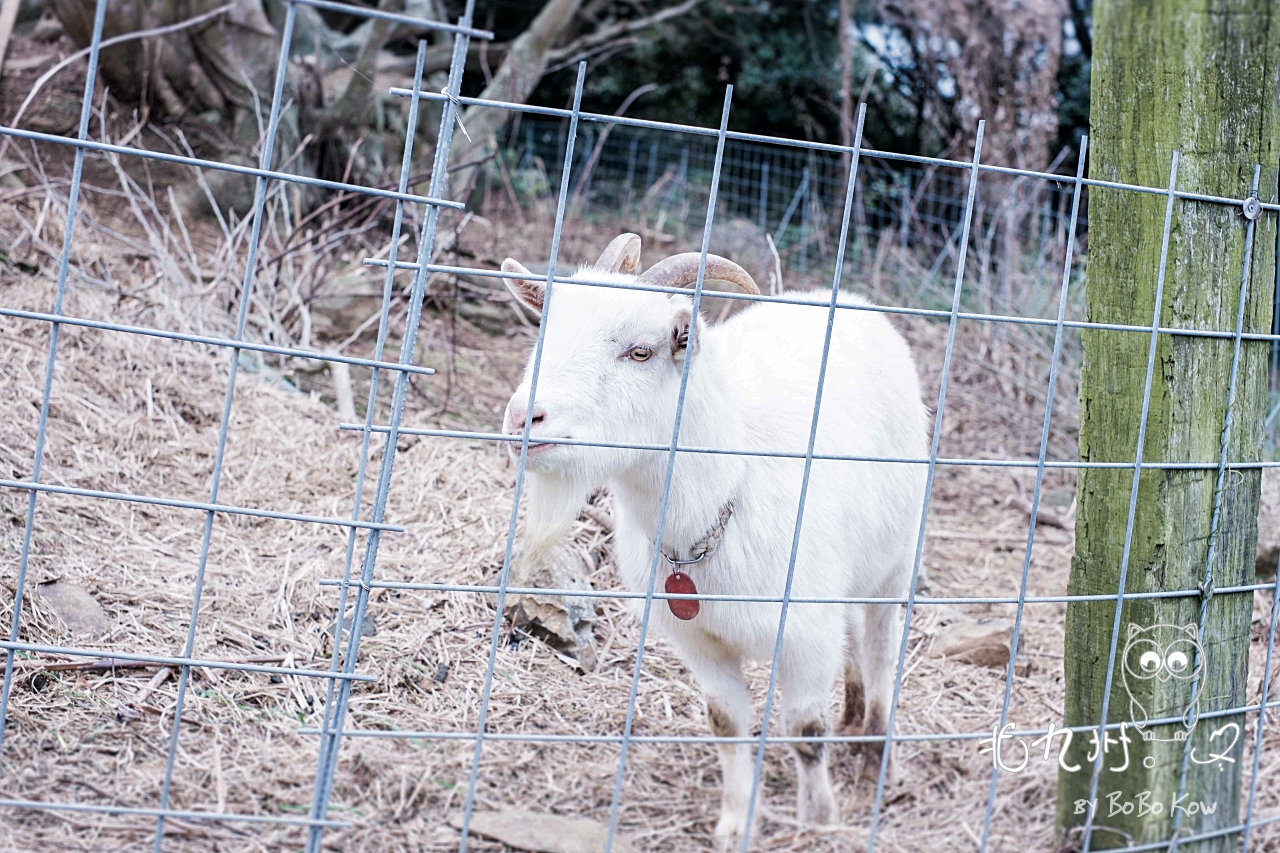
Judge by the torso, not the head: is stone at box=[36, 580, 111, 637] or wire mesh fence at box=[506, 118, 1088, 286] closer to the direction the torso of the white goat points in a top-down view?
the stone

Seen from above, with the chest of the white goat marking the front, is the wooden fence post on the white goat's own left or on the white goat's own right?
on the white goat's own left

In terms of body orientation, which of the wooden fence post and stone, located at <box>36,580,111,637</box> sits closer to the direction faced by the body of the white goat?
the stone

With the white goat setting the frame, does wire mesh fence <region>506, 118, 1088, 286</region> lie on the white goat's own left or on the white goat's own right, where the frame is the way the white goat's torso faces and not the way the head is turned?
on the white goat's own right

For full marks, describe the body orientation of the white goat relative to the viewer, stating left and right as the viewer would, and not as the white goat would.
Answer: facing the viewer and to the left of the viewer

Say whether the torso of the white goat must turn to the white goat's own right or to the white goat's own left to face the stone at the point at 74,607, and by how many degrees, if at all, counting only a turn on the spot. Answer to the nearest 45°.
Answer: approximately 45° to the white goat's own right
